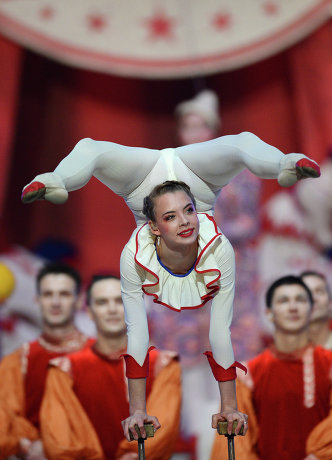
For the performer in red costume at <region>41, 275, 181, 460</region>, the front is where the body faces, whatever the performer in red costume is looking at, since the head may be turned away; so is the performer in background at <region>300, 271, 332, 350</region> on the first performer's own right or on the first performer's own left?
on the first performer's own left

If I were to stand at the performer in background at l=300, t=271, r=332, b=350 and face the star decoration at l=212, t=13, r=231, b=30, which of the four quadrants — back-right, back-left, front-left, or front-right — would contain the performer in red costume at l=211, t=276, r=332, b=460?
back-left

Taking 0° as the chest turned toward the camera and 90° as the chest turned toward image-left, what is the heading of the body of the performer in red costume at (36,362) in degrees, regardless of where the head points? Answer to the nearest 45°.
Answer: approximately 0°

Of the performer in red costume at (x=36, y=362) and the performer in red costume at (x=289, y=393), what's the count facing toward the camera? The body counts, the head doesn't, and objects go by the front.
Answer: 2

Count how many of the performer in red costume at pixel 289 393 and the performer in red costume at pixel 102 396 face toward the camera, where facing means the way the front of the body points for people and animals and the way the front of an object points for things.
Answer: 2
